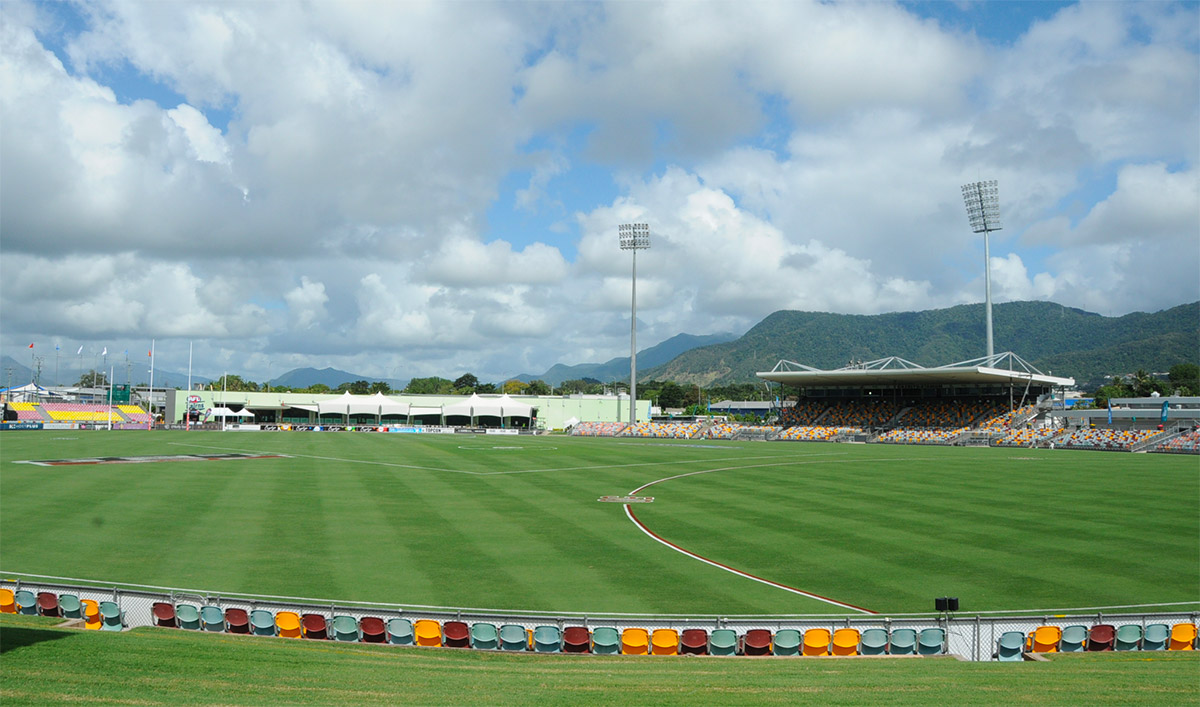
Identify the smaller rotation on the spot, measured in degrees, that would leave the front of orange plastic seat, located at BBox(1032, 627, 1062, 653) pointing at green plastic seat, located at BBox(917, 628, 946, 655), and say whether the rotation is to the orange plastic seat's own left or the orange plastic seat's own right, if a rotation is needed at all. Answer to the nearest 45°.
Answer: approximately 90° to the orange plastic seat's own left

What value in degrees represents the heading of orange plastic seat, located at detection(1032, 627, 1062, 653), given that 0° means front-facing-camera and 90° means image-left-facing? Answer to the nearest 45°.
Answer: approximately 180°

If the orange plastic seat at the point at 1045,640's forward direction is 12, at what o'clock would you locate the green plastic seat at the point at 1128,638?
The green plastic seat is roughly at 2 o'clock from the orange plastic seat.

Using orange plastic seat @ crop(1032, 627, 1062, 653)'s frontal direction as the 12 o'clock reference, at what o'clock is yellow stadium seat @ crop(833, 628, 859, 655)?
The yellow stadium seat is roughly at 8 o'clock from the orange plastic seat.

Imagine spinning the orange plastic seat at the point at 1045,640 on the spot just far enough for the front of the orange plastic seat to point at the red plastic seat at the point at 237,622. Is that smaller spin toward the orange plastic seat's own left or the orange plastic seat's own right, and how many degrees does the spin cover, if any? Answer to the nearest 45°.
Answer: approximately 135° to the orange plastic seat's own left

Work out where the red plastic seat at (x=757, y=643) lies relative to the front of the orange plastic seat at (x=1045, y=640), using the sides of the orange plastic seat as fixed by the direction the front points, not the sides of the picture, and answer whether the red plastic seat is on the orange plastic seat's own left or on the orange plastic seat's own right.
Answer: on the orange plastic seat's own left

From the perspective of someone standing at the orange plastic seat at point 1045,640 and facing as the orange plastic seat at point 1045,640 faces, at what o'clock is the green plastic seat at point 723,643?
The green plastic seat is roughly at 8 o'clock from the orange plastic seat.

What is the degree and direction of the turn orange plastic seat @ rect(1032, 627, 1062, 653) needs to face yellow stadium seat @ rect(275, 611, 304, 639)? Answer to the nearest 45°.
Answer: approximately 135° to its left

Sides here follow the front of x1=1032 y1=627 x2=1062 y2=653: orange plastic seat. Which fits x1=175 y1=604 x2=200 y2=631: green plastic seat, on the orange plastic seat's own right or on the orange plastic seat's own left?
on the orange plastic seat's own left

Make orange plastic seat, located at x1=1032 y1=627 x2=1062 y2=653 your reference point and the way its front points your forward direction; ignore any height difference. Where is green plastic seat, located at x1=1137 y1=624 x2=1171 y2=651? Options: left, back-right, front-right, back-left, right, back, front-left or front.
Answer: front-right

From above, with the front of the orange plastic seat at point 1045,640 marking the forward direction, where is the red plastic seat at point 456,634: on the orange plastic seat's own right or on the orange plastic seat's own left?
on the orange plastic seat's own left
